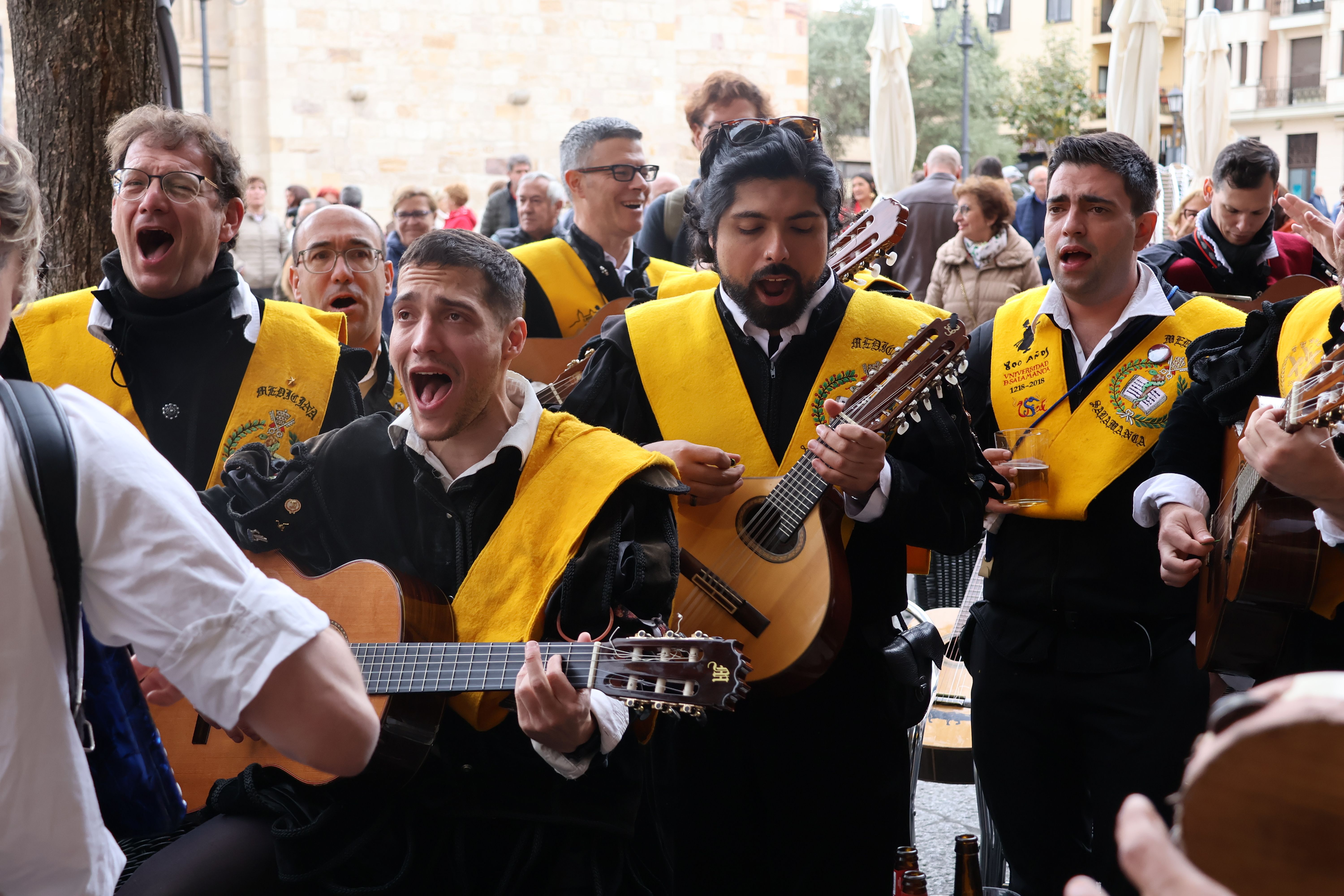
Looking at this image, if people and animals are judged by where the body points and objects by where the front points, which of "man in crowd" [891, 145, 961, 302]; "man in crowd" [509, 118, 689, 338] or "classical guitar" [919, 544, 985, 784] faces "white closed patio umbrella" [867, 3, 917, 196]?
"man in crowd" [891, 145, 961, 302]

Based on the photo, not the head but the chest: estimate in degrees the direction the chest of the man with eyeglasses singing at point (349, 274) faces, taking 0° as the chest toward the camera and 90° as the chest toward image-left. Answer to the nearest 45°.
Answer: approximately 0°

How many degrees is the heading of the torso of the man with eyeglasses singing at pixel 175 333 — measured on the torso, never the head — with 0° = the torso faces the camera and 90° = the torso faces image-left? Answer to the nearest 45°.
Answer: approximately 0°

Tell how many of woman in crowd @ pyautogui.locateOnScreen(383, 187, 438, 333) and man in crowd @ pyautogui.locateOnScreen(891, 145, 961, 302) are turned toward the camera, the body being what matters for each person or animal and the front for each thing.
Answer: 1
